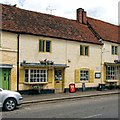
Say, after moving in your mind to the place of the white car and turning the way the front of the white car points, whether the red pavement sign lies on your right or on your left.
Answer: on your left

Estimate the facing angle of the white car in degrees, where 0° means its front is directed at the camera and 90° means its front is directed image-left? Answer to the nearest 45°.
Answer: approximately 270°

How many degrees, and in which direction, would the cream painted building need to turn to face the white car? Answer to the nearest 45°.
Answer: approximately 45° to its right

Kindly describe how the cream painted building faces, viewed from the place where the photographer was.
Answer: facing the viewer and to the right of the viewer

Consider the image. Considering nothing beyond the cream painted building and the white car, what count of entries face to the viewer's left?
0
